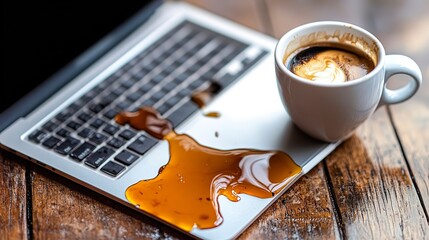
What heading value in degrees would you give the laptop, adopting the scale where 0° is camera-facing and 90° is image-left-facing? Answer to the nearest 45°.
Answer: approximately 315°
